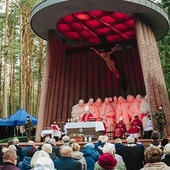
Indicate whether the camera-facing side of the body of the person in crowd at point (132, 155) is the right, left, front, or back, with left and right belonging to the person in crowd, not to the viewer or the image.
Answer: back

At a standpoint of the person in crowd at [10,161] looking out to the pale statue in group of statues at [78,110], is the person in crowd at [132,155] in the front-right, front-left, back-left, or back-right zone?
front-right

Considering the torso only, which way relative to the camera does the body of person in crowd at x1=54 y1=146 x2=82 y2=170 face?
away from the camera

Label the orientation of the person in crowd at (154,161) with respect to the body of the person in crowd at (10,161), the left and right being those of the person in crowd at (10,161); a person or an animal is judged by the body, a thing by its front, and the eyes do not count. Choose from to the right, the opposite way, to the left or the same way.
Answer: the same way

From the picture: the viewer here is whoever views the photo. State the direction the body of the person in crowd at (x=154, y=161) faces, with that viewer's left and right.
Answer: facing away from the viewer

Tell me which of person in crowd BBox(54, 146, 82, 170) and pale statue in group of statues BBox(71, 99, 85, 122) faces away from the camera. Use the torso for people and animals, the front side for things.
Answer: person in crowd BBox(54, 146, 82, 170)

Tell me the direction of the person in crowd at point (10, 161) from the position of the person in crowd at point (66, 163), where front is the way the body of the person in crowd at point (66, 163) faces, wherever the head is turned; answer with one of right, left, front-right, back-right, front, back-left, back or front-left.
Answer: back-left

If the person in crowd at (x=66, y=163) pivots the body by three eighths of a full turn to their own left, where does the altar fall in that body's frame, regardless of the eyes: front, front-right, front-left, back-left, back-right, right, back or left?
back-right

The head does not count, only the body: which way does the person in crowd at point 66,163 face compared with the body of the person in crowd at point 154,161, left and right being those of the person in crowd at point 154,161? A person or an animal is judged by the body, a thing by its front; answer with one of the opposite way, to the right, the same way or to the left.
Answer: the same way

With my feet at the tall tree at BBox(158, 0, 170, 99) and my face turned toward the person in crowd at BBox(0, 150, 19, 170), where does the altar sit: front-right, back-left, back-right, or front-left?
front-right

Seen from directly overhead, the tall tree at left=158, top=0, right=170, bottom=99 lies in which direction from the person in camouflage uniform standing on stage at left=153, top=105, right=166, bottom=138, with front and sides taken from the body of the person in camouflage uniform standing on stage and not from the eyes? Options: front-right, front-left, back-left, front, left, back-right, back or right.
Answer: back

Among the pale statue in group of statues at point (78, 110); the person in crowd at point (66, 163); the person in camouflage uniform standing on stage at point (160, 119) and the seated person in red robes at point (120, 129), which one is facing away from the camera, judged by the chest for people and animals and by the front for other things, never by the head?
the person in crowd at point (66, 163)

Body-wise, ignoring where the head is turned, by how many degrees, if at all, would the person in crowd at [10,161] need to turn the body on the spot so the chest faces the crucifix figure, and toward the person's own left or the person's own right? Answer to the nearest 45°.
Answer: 0° — they already face it

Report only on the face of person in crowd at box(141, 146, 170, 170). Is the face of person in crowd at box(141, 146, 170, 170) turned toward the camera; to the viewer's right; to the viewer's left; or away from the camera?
away from the camera

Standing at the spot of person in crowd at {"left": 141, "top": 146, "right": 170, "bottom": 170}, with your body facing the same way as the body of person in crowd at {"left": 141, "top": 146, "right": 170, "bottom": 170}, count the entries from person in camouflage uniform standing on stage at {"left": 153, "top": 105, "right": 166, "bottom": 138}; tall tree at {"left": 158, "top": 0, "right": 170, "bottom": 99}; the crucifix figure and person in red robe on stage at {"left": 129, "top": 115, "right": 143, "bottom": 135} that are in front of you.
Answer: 4
